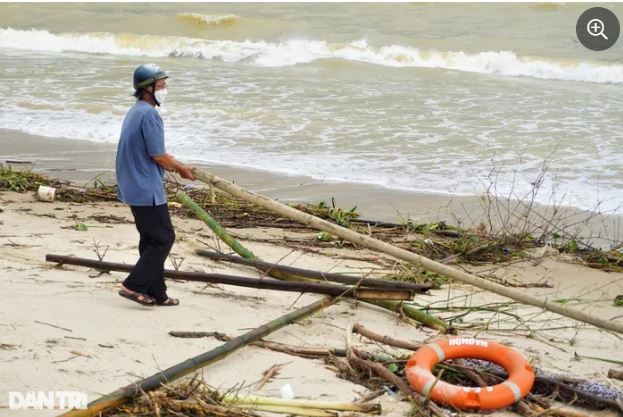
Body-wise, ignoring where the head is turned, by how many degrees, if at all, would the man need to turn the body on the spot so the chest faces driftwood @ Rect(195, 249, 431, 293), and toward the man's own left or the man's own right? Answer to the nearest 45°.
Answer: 0° — they already face it

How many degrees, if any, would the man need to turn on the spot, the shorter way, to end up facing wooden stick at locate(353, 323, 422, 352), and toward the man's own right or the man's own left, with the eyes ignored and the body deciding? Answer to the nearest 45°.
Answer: approximately 45° to the man's own right

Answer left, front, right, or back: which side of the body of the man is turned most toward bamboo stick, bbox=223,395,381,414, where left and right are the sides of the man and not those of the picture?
right

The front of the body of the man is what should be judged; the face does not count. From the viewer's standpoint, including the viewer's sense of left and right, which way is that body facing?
facing to the right of the viewer

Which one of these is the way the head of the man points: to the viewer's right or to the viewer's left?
to the viewer's right

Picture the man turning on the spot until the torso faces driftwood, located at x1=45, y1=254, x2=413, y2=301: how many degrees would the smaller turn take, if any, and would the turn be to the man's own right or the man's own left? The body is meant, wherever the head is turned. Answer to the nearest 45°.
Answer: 0° — they already face it
